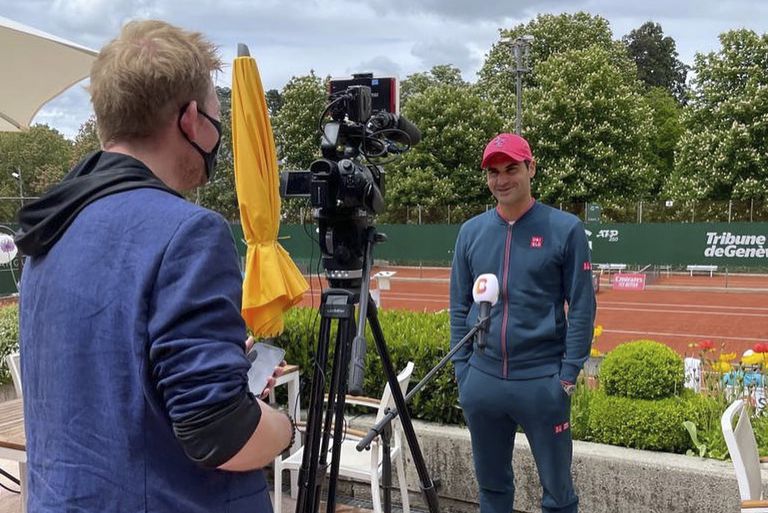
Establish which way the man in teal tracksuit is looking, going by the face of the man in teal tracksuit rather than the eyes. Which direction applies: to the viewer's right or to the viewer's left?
to the viewer's left

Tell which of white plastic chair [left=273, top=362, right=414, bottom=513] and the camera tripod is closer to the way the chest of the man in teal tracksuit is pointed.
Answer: the camera tripod

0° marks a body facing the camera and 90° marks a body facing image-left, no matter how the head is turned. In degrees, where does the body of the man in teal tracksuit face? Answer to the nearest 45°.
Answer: approximately 45°

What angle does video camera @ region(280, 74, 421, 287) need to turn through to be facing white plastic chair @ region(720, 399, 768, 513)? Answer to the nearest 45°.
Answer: approximately 45° to its right

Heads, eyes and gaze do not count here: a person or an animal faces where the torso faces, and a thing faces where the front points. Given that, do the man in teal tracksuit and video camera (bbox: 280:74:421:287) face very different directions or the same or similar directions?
very different directions

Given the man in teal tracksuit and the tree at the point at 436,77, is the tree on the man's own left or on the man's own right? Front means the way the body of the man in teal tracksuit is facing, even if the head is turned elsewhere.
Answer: on the man's own right

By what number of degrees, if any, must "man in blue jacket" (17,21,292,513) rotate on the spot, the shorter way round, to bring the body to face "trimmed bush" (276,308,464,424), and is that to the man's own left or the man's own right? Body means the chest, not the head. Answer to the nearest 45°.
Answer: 0° — they already face it

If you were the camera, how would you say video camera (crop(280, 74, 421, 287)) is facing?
facing away from the viewer and to the right of the viewer

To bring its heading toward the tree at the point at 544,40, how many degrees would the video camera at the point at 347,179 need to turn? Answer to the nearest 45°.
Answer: approximately 45° to its left

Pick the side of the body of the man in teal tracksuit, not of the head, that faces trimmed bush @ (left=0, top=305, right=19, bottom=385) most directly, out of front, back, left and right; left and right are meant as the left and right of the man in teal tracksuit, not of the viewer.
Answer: right

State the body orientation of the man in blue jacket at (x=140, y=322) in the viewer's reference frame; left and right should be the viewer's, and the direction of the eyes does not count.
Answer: facing away from the viewer and to the right of the viewer
